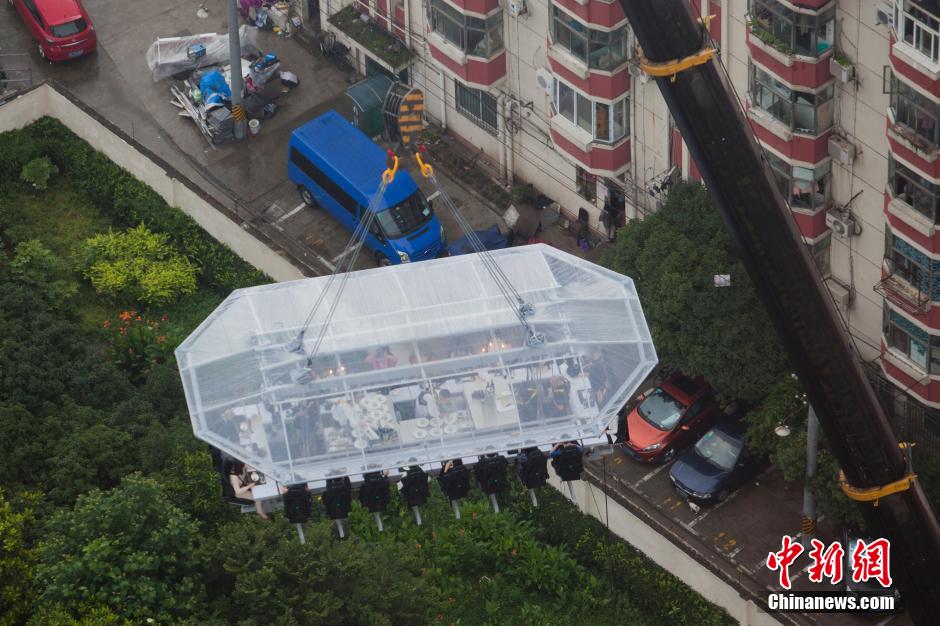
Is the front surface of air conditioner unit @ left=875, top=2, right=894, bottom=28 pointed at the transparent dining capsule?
yes

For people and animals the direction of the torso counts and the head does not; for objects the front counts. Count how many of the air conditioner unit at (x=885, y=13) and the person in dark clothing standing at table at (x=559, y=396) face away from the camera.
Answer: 0

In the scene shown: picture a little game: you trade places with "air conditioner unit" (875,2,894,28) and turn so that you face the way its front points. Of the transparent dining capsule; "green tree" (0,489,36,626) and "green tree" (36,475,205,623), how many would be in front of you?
3

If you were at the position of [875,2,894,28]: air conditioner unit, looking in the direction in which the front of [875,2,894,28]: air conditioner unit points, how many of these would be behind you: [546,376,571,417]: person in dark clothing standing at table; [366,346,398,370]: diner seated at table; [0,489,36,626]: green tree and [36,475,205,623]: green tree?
0

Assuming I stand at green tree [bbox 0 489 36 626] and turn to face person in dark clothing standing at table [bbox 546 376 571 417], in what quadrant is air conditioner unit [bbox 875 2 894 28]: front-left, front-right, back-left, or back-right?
front-left

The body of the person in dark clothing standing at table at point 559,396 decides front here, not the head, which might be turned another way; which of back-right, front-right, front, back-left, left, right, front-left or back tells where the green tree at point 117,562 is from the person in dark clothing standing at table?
front

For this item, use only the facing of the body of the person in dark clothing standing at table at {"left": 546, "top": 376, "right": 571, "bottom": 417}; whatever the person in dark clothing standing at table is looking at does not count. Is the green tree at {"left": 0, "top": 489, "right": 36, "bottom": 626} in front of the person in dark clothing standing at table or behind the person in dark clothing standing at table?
in front

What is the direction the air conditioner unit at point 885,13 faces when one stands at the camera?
facing the viewer and to the left of the viewer

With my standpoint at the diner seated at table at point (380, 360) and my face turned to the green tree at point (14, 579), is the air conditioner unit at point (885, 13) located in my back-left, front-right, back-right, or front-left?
back-right

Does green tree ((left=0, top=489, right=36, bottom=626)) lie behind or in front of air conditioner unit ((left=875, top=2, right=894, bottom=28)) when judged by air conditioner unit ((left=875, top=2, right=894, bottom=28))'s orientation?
in front
